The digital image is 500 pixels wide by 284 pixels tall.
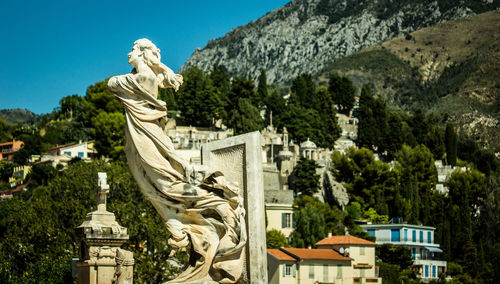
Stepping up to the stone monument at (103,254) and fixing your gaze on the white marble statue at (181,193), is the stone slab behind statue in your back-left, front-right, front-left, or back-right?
front-left

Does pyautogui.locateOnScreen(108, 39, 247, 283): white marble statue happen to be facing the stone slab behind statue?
no

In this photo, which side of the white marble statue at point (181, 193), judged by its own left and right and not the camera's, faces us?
left

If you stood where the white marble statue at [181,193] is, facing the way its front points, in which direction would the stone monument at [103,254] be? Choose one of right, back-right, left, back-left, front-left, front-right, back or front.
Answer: front-right

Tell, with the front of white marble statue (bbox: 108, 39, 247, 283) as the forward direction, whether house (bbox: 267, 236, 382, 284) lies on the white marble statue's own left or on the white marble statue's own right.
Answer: on the white marble statue's own right

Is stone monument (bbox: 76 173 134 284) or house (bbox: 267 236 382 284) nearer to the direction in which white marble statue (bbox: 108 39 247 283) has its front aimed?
the stone monument
